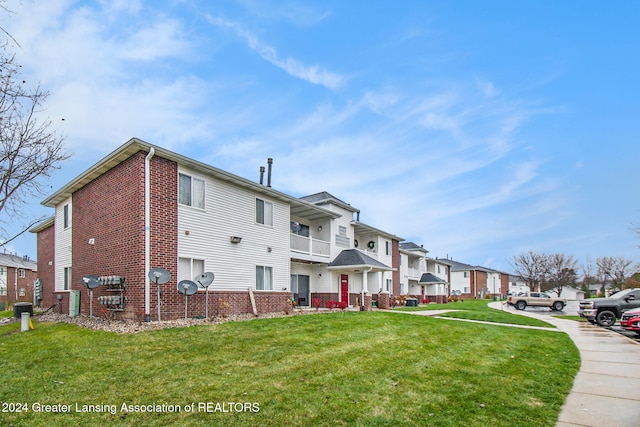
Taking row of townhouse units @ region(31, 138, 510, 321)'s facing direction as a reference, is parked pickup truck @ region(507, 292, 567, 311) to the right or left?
on its left

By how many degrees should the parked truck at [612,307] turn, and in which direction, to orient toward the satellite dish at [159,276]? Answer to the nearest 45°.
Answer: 0° — it already faces it

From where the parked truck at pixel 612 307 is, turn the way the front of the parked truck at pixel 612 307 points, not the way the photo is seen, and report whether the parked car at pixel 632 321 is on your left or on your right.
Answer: on your left

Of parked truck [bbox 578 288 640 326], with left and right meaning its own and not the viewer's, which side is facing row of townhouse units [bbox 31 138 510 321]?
front

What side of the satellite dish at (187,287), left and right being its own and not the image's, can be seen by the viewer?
front
